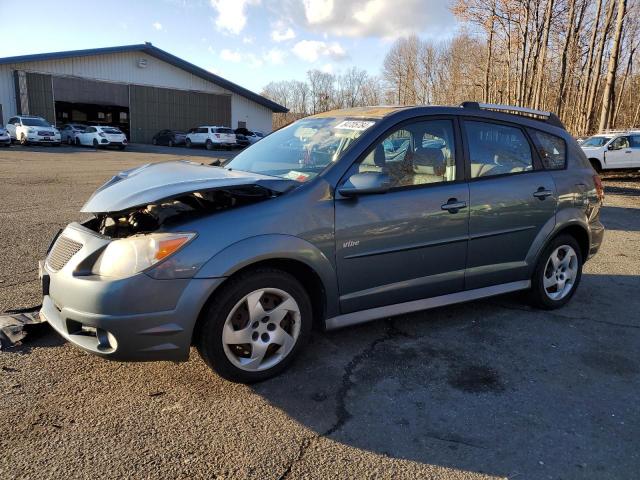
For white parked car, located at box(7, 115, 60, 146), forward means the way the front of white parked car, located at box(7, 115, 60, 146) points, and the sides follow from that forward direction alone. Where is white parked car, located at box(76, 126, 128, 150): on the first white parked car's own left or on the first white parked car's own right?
on the first white parked car's own left

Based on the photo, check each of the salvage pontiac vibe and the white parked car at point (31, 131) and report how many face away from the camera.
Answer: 0

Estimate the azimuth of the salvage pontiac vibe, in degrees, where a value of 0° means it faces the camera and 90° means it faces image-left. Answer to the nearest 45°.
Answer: approximately 45°

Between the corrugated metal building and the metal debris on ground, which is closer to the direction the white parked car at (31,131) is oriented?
the metal debris on ground

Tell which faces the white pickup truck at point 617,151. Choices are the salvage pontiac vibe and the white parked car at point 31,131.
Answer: the white parked car

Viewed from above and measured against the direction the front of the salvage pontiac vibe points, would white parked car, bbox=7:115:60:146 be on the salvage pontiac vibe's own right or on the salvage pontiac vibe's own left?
on the salvage pontiac vibe's own right

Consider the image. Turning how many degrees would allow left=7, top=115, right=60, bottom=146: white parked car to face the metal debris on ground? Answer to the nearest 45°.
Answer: approximately 45° to its right

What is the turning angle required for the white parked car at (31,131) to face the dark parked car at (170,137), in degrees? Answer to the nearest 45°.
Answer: approximately 90° to its left

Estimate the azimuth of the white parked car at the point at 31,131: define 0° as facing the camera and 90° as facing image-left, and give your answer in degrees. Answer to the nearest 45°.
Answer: approximately 315°

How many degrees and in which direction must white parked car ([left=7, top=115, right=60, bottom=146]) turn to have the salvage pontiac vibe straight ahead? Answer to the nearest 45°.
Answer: approximately 45° to its right
